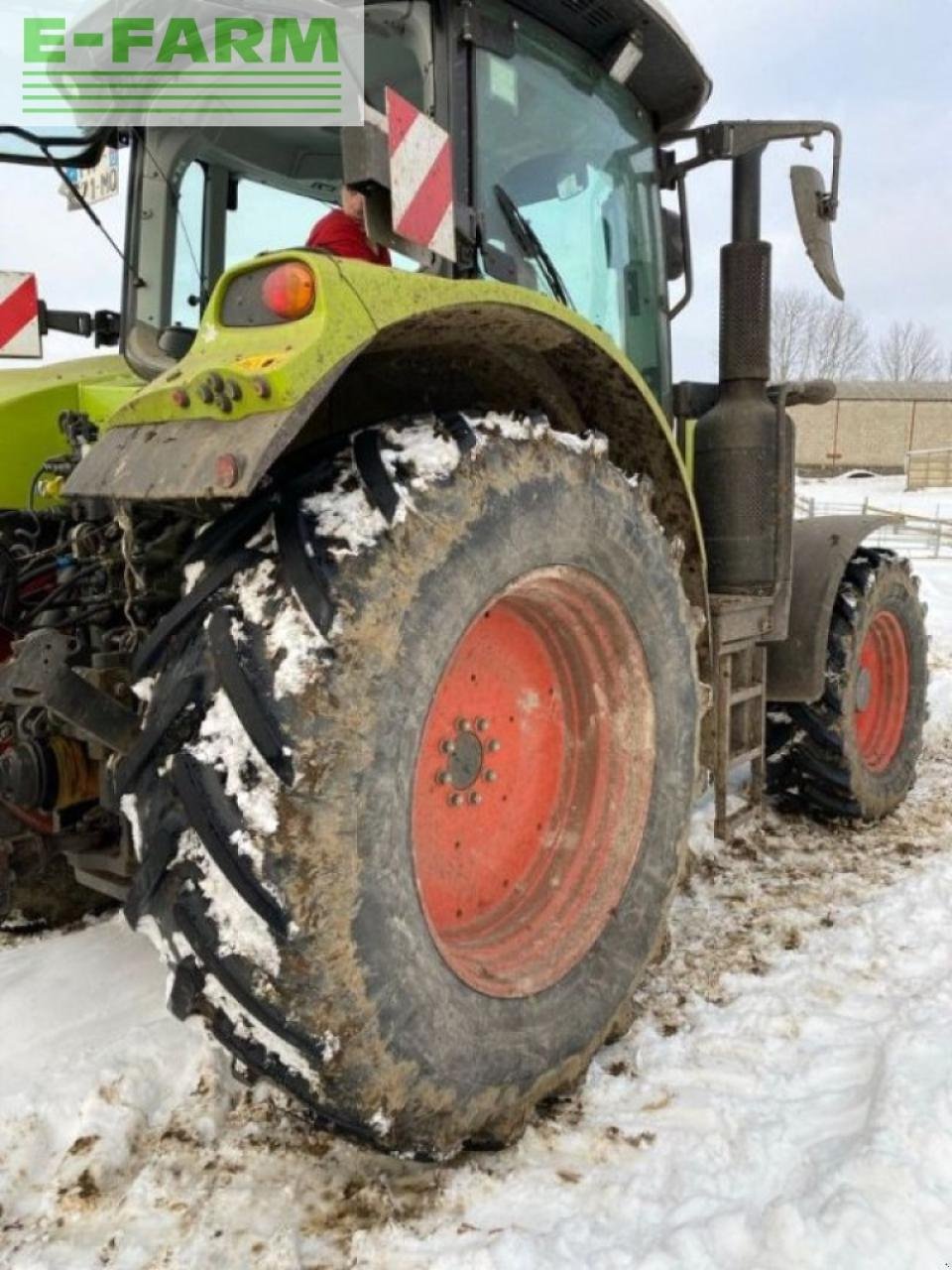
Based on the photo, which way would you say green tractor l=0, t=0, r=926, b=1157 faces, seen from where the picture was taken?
facing away from the viewer and to the right of the viewer

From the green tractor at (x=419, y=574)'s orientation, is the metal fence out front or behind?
out front

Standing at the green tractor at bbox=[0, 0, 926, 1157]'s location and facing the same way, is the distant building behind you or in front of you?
in front
